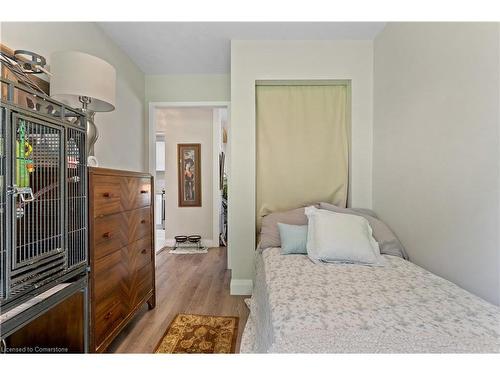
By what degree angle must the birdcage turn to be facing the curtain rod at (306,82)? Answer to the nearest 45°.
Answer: approximately 45° to its left

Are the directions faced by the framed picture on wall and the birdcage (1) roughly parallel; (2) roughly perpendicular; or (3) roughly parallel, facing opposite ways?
roughly perpendicular

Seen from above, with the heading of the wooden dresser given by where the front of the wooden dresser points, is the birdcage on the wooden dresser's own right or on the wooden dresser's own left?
on the wooden dresser's own right

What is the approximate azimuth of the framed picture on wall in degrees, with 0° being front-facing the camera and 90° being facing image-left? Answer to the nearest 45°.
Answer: approximately 0°

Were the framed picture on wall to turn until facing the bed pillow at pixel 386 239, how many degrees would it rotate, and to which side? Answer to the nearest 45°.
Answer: approximately 45° to its left

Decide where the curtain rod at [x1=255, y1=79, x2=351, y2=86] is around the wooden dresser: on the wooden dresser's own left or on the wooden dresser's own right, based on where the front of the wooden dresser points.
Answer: on the wooden dresser's own left

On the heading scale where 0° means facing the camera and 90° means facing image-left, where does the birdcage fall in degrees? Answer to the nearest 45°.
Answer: approximately 315°

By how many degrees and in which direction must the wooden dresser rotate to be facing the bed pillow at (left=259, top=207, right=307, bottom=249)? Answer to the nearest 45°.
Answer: approximately 45° to its left

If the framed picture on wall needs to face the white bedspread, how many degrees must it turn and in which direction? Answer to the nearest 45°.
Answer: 0° — it already faces it
